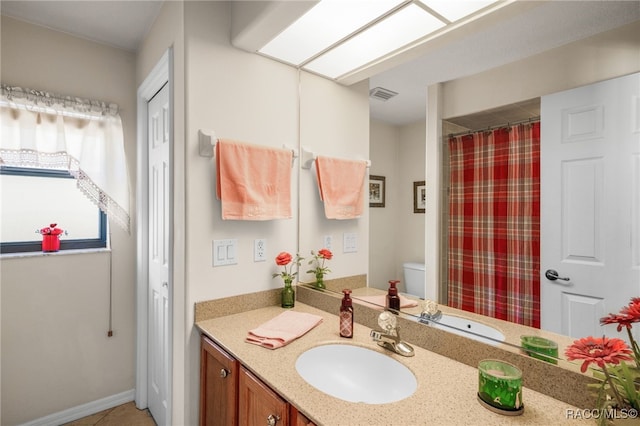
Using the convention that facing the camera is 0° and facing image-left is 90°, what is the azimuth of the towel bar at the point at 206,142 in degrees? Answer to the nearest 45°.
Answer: approximately 315°

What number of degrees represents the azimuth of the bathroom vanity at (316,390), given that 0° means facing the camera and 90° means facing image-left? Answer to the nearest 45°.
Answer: approximately 45°

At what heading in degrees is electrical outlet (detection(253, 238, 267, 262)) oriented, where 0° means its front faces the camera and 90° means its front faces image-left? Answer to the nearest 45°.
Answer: approximately 315°

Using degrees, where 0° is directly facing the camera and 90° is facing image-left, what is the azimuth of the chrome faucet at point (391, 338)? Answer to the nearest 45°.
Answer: approximately 45°

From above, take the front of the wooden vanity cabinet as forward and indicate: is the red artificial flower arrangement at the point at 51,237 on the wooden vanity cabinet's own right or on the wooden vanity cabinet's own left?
on the wooden vanity cabinet's own right

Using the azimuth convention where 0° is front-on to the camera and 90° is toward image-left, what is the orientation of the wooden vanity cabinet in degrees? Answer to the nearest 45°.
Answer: approximately 45°
